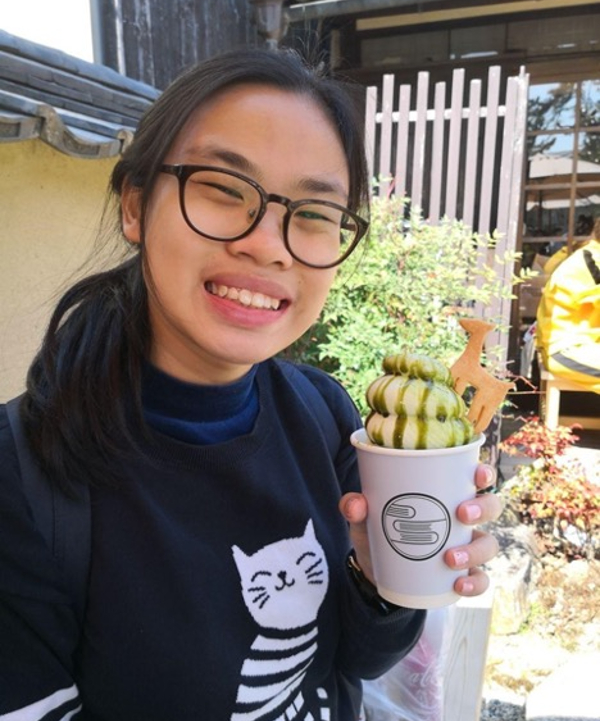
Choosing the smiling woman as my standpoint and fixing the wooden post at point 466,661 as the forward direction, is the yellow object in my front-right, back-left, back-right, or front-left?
front-left

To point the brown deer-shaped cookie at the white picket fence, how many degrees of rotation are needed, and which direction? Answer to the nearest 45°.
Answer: approximately 90° to its right

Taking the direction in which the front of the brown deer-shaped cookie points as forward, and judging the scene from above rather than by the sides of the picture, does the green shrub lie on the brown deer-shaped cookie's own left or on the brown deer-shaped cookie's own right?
on the brown deer-shaped cookie's own right

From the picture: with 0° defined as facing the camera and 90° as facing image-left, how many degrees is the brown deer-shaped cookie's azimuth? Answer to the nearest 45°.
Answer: approximately 90°

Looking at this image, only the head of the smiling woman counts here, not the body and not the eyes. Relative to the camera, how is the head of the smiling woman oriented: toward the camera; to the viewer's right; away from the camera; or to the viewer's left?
toward the camera
